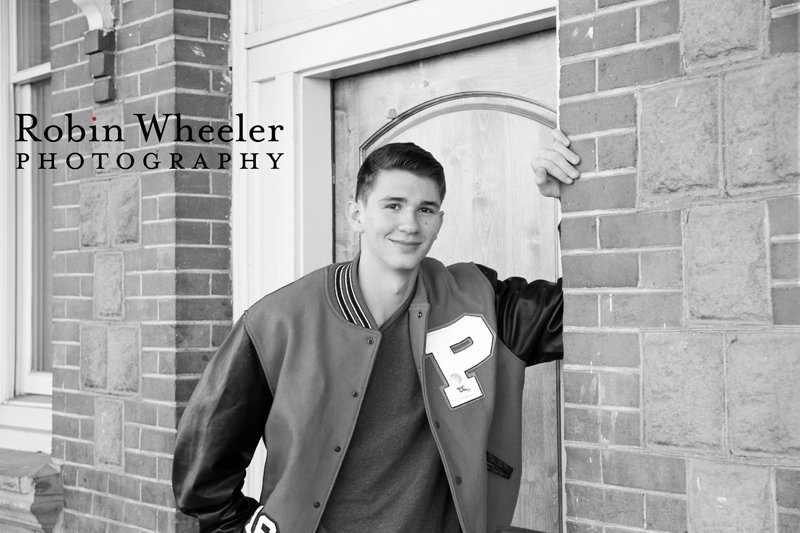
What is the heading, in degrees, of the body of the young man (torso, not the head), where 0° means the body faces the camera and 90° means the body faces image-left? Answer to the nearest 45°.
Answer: approximately 0°

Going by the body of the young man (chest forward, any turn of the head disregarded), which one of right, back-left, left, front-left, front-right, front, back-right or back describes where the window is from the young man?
back-right
